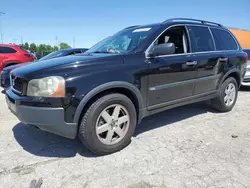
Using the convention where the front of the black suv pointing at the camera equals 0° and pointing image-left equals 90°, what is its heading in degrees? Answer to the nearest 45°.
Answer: approximately 45°

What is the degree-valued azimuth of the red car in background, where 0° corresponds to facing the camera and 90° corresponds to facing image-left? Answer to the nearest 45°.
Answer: approximately 90°

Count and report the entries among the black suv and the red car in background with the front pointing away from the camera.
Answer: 0

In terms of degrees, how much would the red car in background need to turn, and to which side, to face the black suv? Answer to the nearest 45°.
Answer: approximately 90° to its left

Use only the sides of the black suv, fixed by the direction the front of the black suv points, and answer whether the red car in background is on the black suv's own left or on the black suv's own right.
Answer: on the black suv's own right
